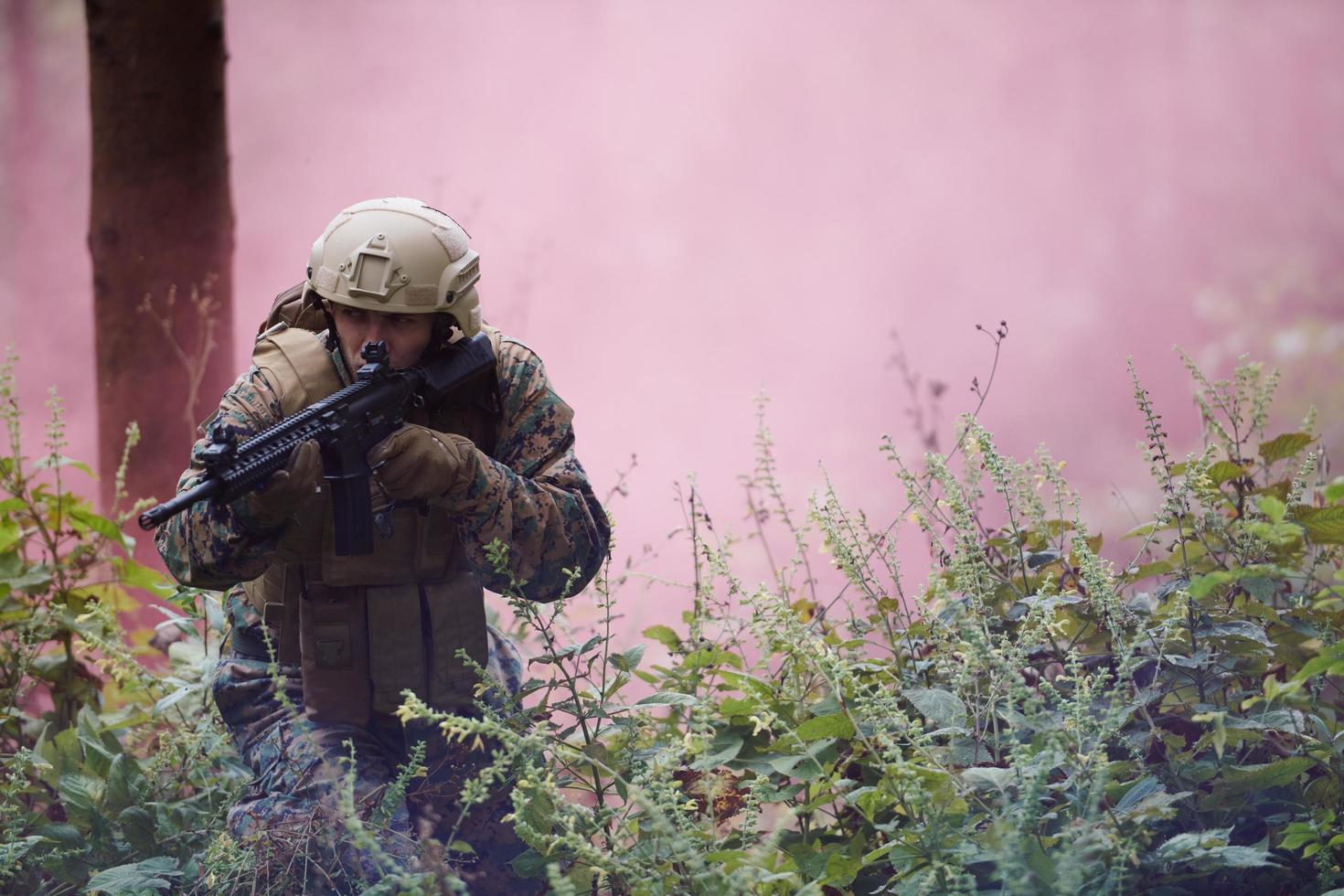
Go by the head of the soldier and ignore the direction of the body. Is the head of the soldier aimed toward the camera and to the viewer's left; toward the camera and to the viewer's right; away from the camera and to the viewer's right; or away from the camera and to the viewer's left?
toward the camera and to the viewer's left

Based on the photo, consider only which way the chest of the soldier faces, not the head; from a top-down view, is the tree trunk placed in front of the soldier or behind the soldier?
behind

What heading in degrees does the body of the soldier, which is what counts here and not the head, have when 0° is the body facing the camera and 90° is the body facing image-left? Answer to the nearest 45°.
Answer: approximately 0°
